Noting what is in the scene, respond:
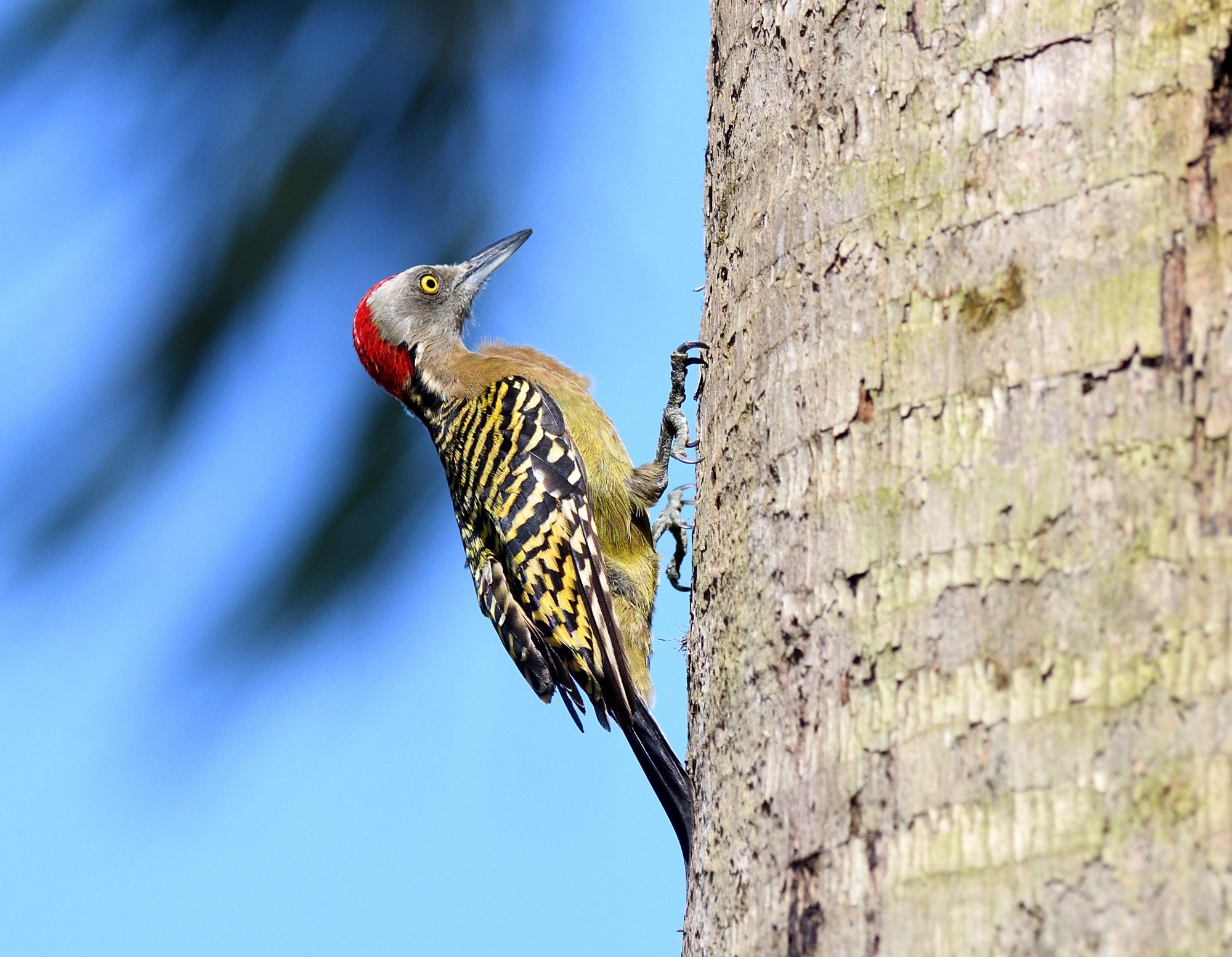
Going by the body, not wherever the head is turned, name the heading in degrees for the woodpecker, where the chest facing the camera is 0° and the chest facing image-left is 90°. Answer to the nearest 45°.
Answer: approximately 270°
